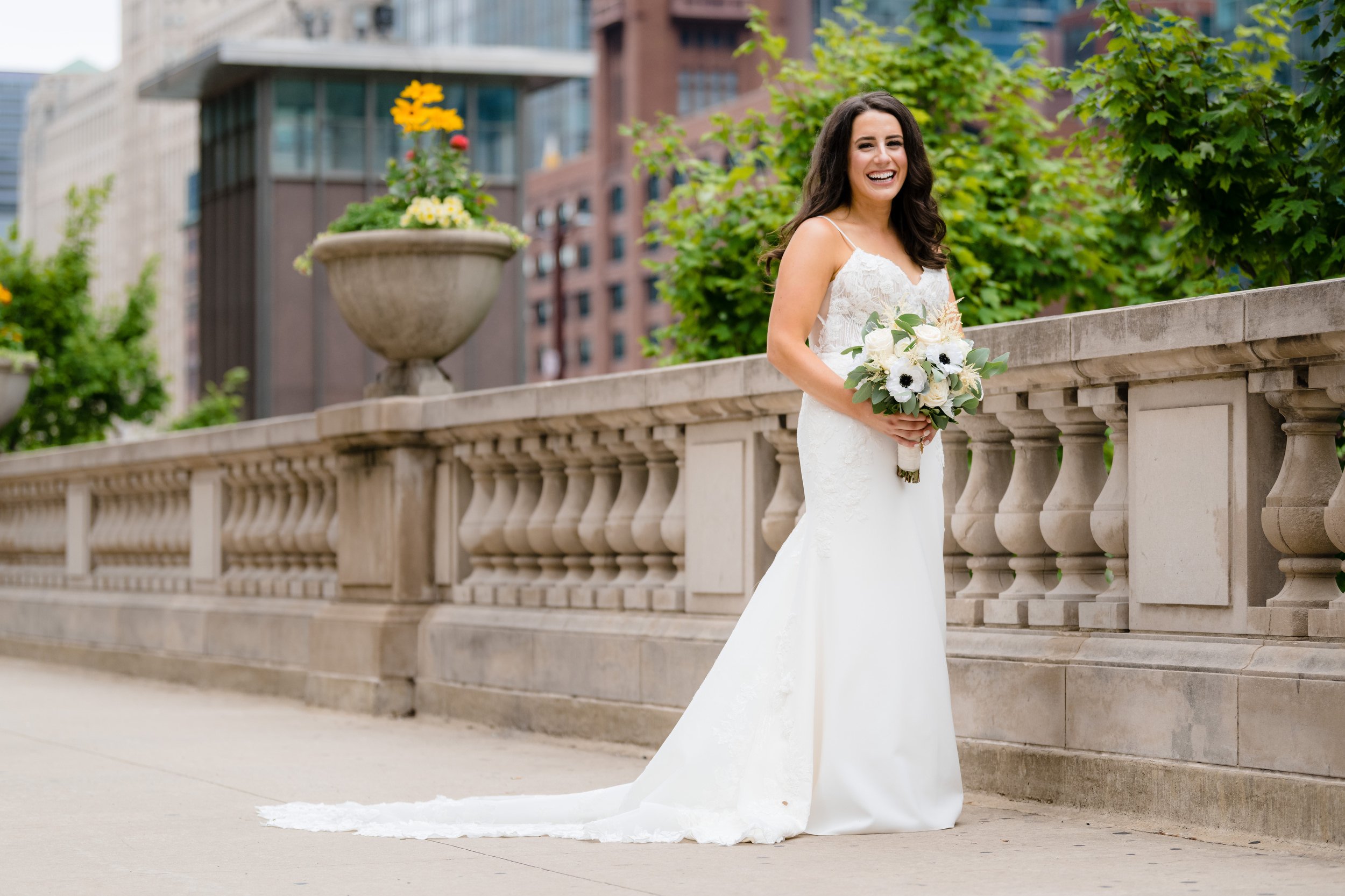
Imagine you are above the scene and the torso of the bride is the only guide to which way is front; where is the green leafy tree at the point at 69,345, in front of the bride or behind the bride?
behind

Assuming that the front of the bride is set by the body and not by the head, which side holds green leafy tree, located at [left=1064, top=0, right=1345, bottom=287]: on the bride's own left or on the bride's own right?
on the bride's own left

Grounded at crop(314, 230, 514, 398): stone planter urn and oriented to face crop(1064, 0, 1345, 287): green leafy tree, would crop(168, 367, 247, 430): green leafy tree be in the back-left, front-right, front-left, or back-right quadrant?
back-left

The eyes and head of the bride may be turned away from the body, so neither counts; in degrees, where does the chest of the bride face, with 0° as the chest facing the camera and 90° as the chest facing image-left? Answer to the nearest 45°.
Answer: approximately 315°

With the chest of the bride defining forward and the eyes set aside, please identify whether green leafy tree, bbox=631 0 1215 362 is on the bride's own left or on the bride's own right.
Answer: on the bride's own left
